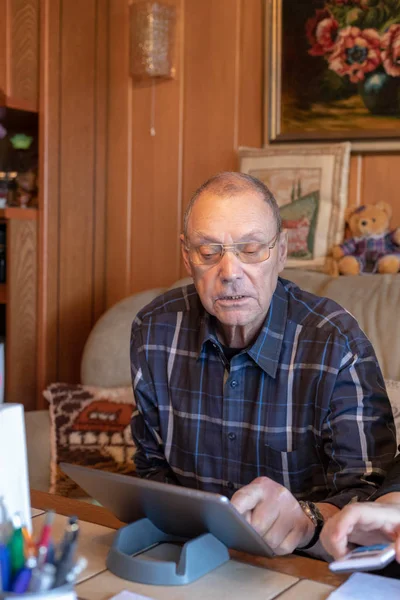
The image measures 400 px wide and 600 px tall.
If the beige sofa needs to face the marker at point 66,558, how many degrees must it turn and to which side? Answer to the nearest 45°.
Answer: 0° — it already faces it

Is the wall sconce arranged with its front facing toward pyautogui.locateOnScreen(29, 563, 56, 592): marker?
yes

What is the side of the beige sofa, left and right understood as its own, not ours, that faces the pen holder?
front

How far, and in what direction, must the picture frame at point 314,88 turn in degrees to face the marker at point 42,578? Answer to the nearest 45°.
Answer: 0° — it already faces it

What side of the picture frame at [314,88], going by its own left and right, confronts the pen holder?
front

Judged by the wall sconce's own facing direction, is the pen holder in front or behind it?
in front

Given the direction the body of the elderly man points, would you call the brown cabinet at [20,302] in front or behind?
behind

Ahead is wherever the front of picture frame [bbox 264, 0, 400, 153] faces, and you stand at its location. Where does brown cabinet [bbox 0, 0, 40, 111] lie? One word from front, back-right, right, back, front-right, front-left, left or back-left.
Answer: right
